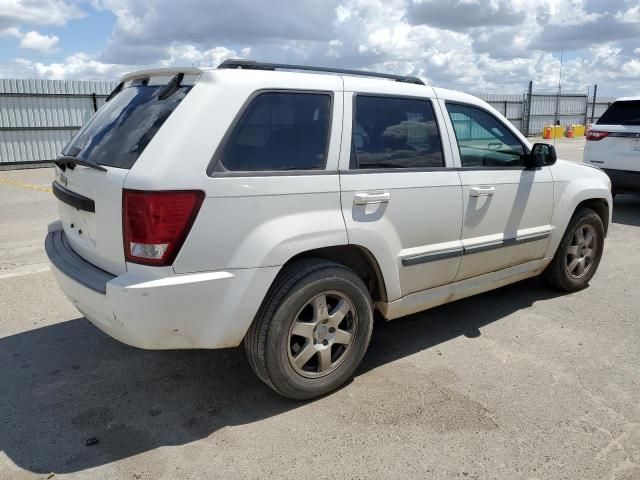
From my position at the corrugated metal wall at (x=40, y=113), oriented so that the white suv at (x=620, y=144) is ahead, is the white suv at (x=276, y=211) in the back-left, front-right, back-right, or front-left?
front-right

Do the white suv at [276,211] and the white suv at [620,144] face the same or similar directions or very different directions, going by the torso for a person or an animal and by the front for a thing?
same or similar directions

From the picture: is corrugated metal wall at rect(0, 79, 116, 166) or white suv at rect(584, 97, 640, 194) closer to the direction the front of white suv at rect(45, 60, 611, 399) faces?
the white suv

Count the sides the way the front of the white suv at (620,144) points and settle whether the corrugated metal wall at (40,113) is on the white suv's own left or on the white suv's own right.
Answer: on the white suv's own left

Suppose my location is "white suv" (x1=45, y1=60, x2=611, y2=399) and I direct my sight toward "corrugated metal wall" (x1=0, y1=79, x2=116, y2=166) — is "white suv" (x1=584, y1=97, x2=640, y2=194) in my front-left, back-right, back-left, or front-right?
front-right

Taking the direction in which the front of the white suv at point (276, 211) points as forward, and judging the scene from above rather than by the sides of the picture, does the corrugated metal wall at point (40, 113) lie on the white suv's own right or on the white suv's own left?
on the white suv's own left

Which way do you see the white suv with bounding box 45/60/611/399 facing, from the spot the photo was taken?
facing away from the viewer and to the right of the viewer

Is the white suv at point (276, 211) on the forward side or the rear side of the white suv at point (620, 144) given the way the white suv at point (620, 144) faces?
on the rear side

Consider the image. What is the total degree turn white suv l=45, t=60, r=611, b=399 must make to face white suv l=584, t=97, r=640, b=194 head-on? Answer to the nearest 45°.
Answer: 0° — it already faces it

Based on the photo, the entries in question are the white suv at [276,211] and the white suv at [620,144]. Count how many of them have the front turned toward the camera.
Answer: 0

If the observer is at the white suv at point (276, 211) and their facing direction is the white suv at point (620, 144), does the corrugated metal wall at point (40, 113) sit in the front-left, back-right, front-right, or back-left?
front-left

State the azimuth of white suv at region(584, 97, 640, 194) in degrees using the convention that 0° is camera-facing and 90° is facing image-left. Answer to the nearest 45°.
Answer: approximately 225°
